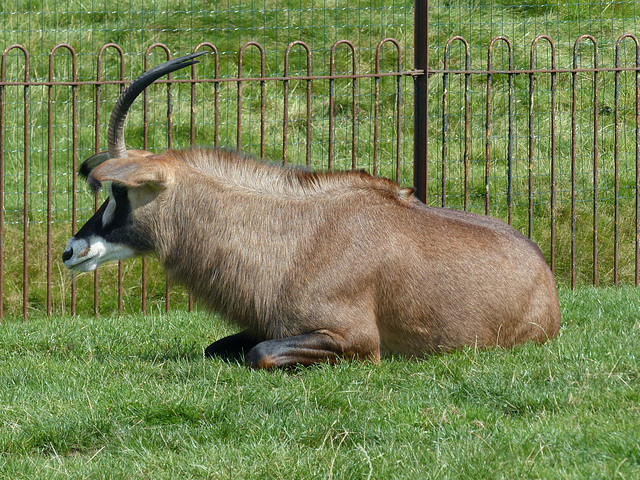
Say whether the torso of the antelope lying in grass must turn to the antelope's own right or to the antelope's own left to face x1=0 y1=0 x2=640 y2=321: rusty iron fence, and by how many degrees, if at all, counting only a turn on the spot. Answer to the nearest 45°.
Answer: approximately 90° to the antelope's own right

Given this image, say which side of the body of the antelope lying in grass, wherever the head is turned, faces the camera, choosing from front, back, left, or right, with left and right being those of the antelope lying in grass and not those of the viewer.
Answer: left
